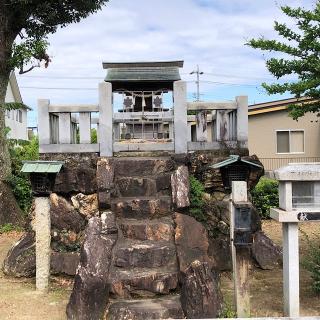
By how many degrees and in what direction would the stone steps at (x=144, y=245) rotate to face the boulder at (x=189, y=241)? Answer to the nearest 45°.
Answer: approximately 90° to its left

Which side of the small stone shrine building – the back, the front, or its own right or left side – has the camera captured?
front

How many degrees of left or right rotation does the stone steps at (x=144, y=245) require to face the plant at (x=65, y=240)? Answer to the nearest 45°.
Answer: approximately 135° to its right

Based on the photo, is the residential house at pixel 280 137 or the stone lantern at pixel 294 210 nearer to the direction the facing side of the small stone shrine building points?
the stone lantern

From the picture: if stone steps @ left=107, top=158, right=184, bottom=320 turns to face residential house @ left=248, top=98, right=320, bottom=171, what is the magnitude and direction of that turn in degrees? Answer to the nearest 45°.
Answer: approximately 135° to its left

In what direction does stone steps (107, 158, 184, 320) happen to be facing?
toward the camera

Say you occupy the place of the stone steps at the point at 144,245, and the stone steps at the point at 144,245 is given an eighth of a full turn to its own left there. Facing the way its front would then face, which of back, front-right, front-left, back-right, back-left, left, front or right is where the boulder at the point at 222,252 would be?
left

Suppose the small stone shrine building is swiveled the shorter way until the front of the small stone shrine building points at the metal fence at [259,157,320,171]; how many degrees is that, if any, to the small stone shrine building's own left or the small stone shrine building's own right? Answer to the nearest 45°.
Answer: approximately 135° to the small stone shrine building's own left

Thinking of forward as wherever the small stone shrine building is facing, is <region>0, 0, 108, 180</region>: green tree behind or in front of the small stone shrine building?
behind

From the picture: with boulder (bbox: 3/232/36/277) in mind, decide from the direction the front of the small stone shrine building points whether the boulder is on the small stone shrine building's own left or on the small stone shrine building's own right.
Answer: on the small stone shrine building's own right
